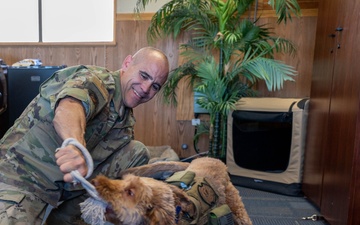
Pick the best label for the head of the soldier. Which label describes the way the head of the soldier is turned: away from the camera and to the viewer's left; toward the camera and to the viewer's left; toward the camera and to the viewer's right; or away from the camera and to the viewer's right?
toward the camera and to the viewer's right

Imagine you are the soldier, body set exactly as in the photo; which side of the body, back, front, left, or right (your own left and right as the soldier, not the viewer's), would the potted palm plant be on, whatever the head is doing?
left

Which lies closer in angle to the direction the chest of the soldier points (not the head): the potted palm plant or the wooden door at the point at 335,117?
the wooden door

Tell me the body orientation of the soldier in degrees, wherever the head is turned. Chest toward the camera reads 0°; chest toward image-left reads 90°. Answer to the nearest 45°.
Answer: approximately 315°

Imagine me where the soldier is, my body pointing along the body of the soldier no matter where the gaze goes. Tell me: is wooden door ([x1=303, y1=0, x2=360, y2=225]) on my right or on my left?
on my left

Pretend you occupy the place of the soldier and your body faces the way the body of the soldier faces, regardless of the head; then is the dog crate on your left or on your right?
on your left
